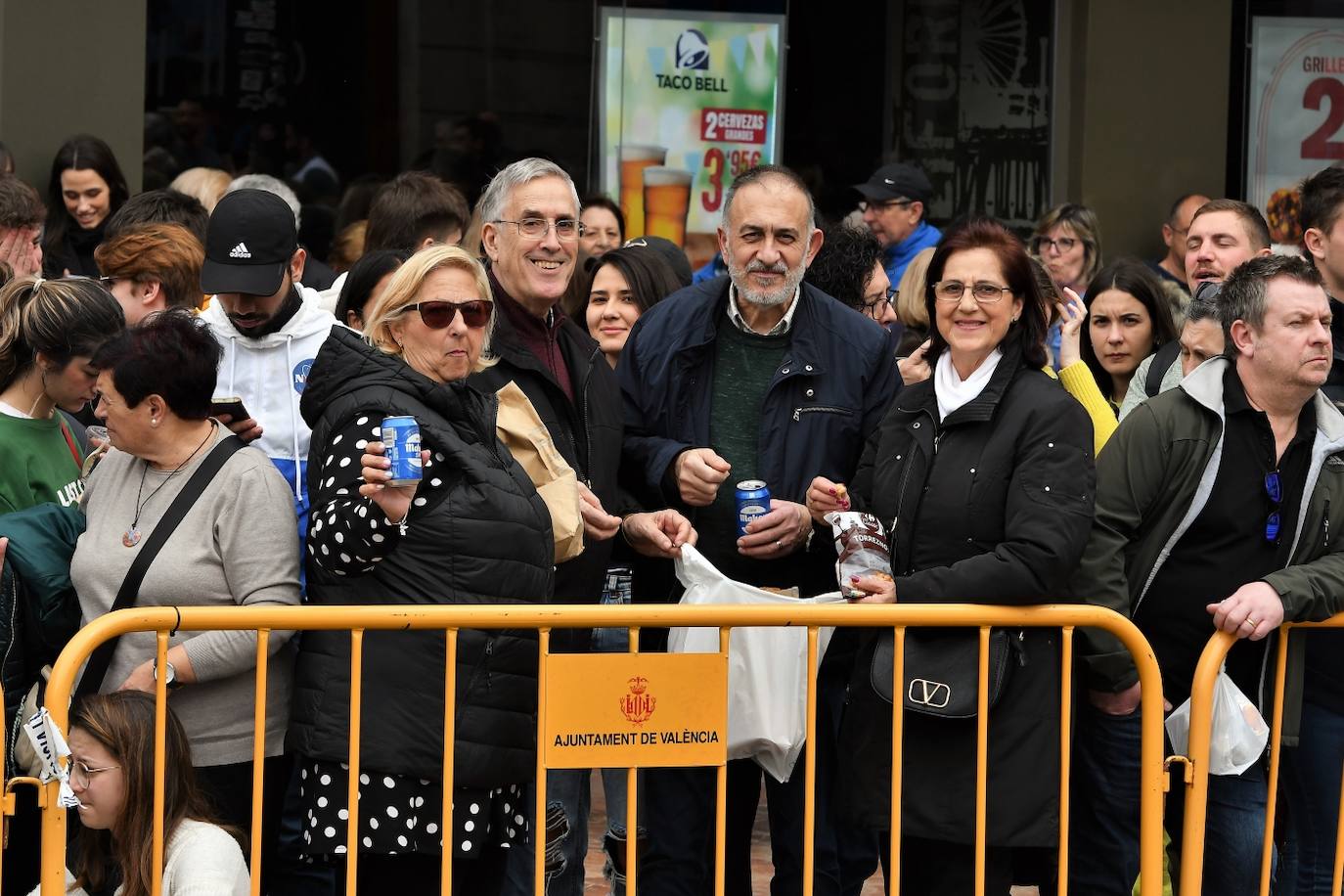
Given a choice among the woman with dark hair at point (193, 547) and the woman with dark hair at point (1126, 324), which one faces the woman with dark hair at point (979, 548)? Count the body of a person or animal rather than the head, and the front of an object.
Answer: the woman with dark hair at point (1126, 324)

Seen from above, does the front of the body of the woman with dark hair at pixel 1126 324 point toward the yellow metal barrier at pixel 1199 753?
yes

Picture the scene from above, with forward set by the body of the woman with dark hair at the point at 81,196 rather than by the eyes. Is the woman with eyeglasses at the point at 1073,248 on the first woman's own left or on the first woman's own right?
on the first woman's own left

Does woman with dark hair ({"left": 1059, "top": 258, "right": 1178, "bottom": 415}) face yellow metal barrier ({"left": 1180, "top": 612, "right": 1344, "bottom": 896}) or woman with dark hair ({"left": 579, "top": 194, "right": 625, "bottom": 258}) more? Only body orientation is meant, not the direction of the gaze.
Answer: the yellow metal barrier

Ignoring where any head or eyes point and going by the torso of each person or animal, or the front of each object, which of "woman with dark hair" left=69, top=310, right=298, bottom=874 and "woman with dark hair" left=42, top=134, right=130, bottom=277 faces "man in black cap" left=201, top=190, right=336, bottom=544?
"woman with dark hair" left=42, top=134, right=130, bottom=277

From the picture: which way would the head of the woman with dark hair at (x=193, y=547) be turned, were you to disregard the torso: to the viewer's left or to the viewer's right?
to the viewer's left
